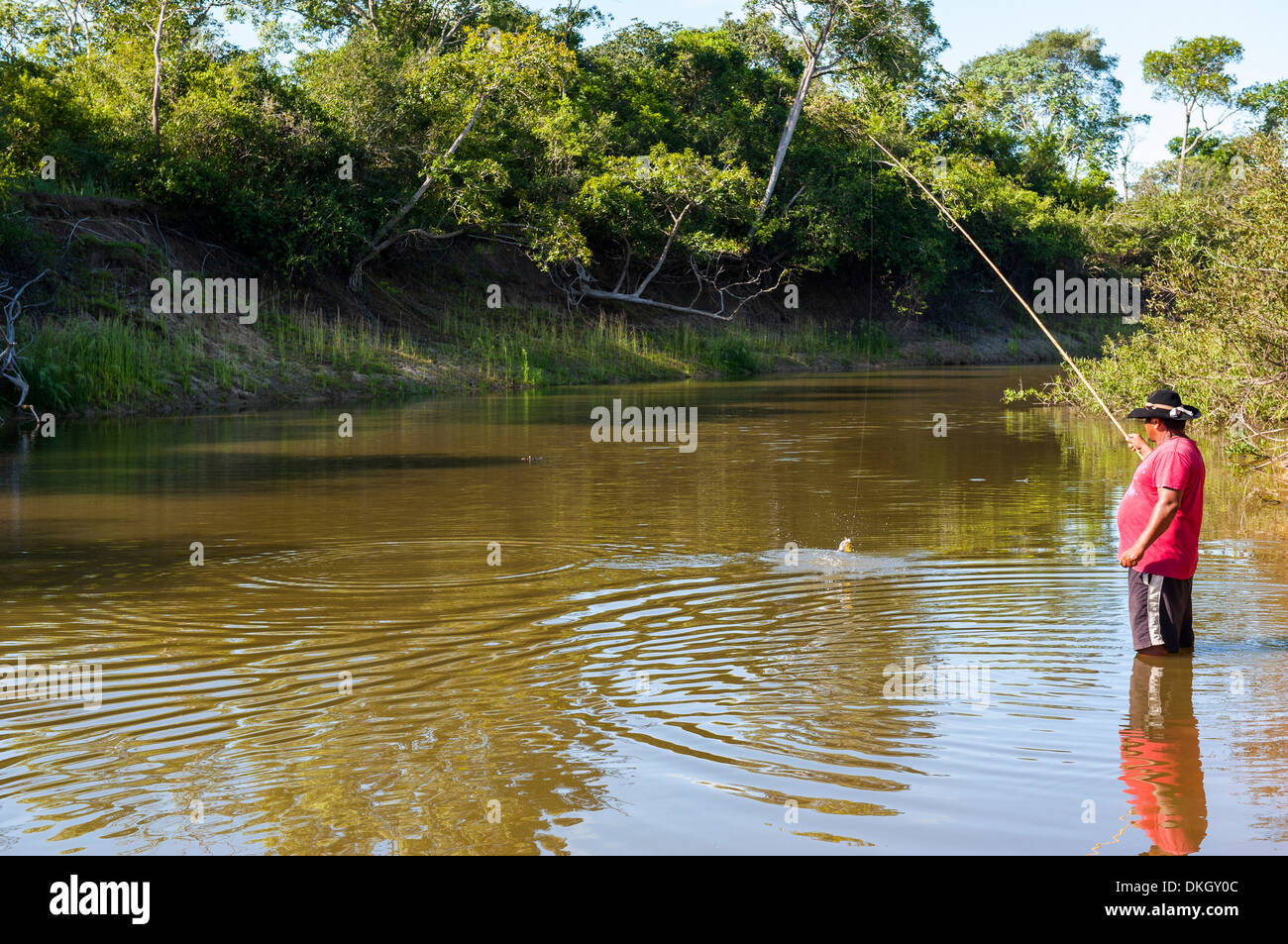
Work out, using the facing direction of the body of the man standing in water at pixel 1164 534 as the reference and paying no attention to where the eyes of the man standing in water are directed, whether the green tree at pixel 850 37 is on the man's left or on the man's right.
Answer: on the man's right

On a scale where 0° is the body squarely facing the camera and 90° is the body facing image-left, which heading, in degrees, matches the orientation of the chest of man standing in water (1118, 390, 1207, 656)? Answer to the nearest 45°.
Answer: approximately 90°

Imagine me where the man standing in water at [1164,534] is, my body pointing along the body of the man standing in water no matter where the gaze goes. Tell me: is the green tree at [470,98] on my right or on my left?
on my right
